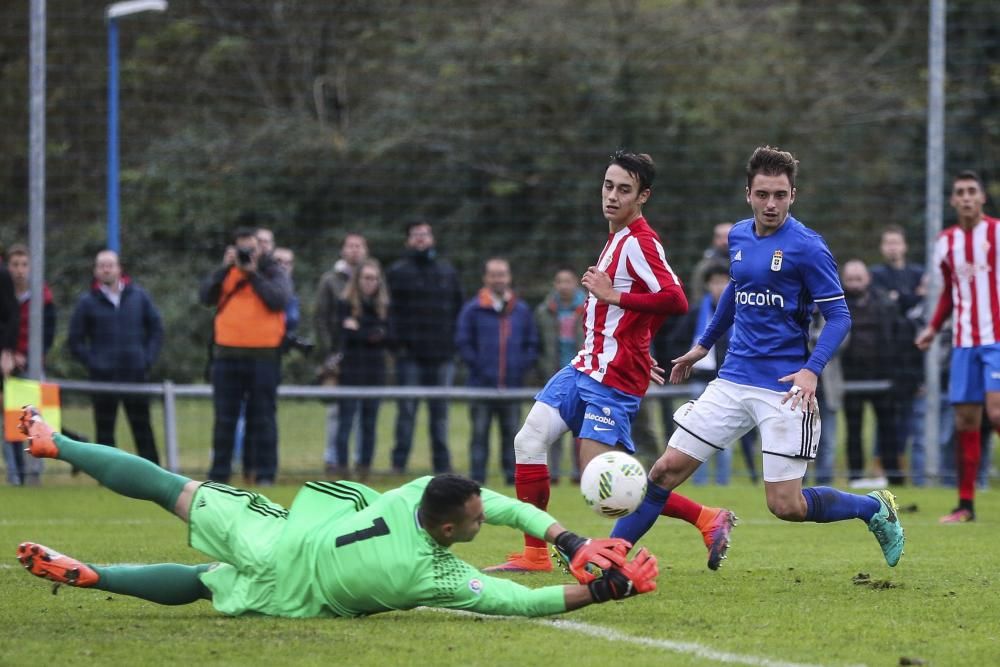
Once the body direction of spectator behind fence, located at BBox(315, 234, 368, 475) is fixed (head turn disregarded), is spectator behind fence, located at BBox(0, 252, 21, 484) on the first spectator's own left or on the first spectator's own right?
on the first spectator's own right

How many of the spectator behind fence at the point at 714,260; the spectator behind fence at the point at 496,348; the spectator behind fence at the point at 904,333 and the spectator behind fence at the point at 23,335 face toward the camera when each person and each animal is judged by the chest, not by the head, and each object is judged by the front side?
4

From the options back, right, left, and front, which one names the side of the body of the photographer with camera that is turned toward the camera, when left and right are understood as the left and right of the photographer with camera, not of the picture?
front

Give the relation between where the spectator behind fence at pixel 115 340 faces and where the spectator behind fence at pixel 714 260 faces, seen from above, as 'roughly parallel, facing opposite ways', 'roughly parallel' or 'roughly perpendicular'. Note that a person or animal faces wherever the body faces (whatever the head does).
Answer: roughly parallel

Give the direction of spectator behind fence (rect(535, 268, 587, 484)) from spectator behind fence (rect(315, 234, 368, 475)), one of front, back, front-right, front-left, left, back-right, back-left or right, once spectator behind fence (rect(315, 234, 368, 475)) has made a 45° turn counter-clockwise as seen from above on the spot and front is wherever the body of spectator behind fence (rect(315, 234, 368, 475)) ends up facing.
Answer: front

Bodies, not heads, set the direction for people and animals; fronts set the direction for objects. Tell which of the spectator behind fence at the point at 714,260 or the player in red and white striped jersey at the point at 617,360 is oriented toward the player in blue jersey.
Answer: the spectator behind fence

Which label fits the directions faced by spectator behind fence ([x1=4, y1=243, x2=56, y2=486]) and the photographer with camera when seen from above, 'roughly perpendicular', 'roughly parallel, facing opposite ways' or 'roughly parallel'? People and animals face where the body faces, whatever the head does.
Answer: roughly parallel

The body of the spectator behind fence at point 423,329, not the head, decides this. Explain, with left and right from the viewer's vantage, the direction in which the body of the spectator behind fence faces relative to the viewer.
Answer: facing the viewer

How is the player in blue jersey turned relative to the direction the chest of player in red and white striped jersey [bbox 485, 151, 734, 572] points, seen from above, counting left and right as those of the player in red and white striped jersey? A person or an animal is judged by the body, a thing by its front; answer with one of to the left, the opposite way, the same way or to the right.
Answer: the same way

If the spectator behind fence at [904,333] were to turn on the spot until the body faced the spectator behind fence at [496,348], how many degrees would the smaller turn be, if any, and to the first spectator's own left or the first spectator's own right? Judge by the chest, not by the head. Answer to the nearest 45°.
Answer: approximately 90° to the first spectator's own right

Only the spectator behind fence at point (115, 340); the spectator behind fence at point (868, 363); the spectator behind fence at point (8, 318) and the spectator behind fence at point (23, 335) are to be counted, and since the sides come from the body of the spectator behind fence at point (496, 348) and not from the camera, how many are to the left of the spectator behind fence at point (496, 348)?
1

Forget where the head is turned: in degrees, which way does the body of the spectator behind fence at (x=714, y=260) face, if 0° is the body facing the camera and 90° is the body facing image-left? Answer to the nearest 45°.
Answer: approximately 0°

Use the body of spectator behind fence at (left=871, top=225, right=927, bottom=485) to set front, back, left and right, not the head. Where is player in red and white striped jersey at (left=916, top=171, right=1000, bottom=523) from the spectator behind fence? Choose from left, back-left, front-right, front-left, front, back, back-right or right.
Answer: front

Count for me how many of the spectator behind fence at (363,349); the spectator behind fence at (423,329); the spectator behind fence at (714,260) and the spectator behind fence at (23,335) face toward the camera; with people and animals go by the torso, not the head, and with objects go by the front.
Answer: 4

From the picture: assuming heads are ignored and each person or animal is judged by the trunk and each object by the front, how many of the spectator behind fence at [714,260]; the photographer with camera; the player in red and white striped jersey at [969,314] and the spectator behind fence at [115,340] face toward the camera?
4
